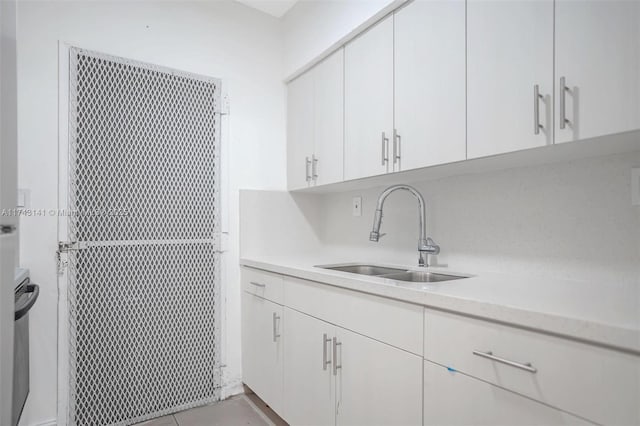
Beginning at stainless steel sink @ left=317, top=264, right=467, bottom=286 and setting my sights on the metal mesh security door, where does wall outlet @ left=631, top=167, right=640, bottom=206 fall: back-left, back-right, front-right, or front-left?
back-left

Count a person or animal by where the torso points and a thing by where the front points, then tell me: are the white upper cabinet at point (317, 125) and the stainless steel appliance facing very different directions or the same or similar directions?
very different directions

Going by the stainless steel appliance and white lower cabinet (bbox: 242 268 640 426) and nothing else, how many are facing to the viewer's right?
1

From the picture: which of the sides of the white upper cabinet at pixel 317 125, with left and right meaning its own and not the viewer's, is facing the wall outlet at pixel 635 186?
left

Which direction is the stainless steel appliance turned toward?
to the viewer's right

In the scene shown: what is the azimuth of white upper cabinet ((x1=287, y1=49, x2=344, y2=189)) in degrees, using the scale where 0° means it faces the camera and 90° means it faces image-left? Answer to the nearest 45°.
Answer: approximately 45°

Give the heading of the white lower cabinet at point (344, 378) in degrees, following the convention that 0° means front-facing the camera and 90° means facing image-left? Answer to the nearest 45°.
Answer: approximately 45°

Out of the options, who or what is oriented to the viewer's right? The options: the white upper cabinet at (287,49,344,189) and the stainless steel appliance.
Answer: the stainless steel appliance

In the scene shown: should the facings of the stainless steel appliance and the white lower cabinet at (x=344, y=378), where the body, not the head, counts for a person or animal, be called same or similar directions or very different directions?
very different directions
